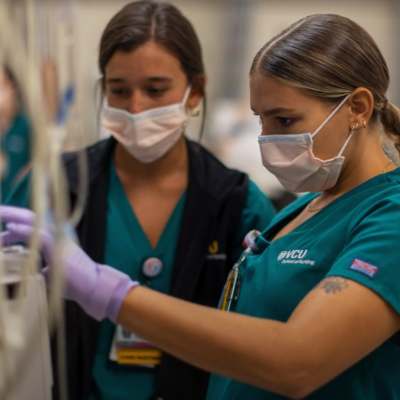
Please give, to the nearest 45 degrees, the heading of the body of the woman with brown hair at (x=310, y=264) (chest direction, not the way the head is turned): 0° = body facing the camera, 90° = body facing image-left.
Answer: approximately 45°

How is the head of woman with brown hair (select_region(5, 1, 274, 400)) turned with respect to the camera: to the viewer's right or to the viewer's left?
to the viewer's left
